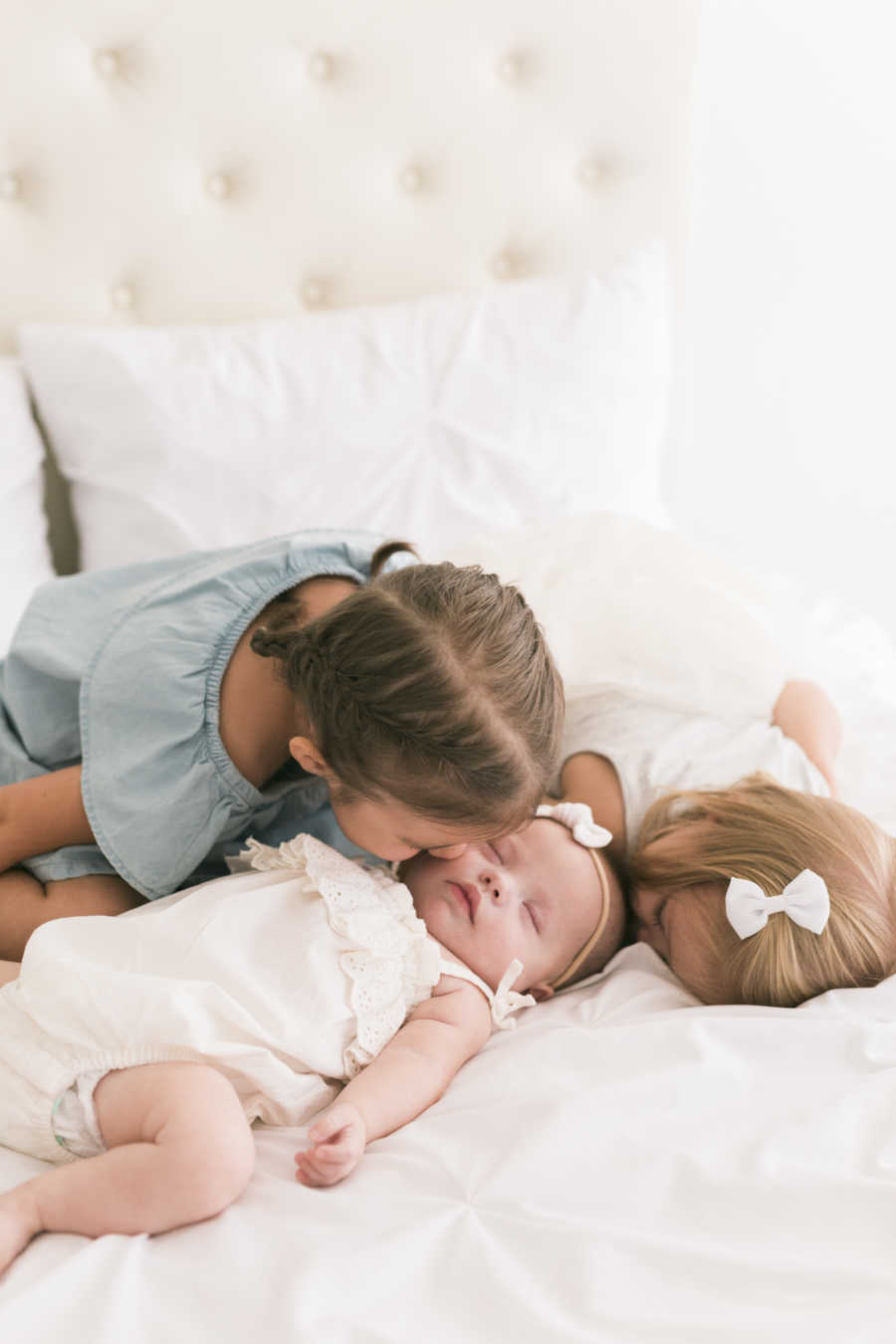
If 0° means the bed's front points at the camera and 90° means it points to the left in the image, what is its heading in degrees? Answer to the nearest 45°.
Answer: approximately 0°
